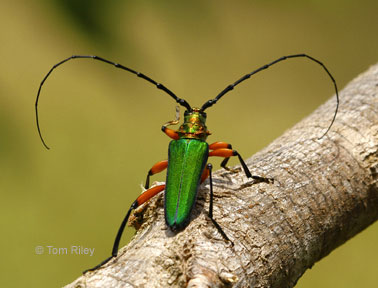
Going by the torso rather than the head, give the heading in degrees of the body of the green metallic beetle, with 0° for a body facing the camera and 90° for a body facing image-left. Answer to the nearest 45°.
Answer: approximately 180°
